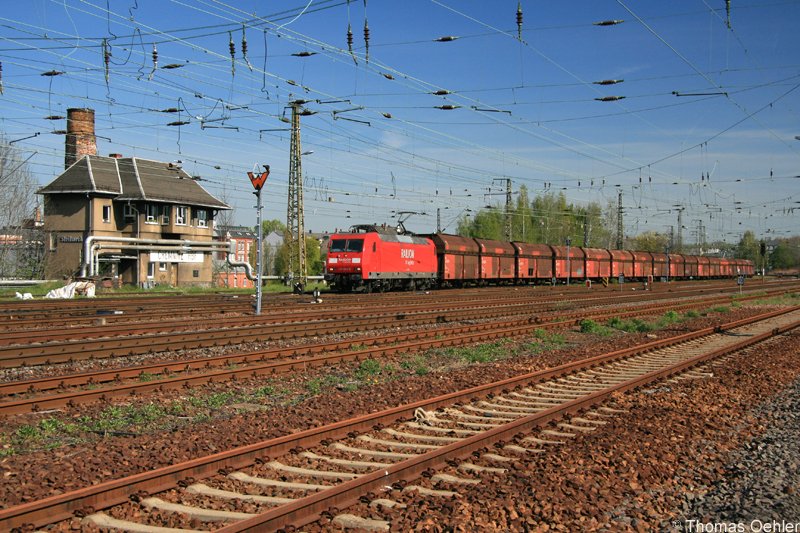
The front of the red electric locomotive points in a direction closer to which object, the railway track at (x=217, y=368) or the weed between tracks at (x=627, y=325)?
the railway track

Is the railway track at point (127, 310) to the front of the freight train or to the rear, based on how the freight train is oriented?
to the front

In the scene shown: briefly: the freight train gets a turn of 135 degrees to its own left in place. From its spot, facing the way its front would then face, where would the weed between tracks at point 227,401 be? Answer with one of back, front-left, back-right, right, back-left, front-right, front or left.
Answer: right

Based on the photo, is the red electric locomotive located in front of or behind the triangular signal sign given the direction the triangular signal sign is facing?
behind

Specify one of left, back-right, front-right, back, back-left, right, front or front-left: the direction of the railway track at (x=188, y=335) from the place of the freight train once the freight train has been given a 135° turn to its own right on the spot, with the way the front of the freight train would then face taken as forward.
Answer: back

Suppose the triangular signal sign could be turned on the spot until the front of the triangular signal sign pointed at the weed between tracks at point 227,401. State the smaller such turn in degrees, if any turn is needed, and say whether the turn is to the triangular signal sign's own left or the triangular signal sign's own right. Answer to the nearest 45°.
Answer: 0° — it already faces it

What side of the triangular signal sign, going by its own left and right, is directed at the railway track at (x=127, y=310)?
right

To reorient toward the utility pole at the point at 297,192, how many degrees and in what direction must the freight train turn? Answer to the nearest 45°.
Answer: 0° — it already faces it

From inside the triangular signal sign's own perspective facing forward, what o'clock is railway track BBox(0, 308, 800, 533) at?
The railway track is roughly at 12 o'clock from the triangular signal sign.

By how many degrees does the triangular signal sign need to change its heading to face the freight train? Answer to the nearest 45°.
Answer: approximately 135° to its left

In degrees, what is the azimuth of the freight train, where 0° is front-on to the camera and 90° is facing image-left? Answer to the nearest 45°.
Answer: approximately 45°

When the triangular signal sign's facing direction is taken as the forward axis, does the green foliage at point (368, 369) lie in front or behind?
in front

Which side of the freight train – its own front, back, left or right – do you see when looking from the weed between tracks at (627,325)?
left

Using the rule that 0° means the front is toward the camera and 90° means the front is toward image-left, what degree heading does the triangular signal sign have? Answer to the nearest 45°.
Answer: approximately 0°

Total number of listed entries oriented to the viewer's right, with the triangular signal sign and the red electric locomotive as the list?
0

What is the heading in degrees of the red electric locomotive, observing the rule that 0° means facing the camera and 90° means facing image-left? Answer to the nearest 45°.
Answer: approximately 45°

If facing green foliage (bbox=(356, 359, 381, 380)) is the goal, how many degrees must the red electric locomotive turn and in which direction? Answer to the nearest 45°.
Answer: approximately 45° to its left
